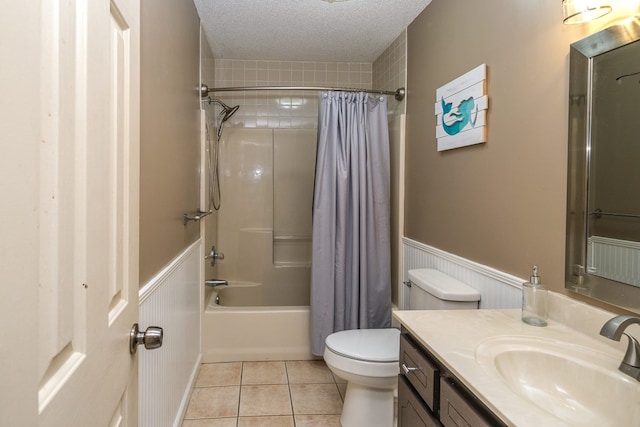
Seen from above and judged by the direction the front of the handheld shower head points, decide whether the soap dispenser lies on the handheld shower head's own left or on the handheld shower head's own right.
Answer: on the handheld shower head's own right

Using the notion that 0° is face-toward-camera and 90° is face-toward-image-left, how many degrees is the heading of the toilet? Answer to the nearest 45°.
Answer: approximately 90°

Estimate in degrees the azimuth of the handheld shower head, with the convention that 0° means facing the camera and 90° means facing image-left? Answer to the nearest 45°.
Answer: approximately 270°

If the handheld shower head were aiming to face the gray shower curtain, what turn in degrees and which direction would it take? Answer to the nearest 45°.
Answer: approximately 45° to its right

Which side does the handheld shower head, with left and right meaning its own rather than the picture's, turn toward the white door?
right

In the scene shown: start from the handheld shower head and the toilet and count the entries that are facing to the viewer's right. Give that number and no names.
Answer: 1

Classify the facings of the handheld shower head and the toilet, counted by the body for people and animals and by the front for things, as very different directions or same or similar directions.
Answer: very different directions
